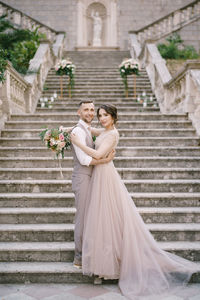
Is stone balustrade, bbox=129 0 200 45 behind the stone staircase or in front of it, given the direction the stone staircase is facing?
behind

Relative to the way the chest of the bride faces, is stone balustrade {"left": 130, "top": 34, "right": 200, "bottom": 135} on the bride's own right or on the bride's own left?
on the bride's own right

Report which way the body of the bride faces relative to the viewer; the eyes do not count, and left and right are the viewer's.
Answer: facing to the left of the viewer

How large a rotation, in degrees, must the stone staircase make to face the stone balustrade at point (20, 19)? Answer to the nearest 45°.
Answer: approximately 180°

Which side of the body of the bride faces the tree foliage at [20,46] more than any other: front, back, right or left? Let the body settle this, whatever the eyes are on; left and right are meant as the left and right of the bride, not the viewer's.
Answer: right

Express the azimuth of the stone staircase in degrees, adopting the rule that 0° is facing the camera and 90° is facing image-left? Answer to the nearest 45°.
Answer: approximately 0°
